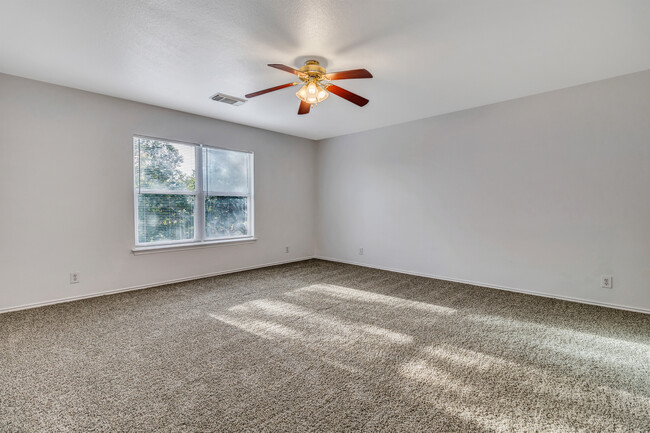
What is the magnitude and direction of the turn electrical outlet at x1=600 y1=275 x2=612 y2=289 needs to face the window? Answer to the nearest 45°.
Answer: approximately 45° to its right

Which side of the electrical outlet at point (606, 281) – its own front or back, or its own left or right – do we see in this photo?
front

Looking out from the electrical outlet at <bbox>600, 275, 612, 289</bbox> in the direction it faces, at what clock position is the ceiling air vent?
The ceiling air vent is roughly at 2 o'clock from the electrical outlet.
